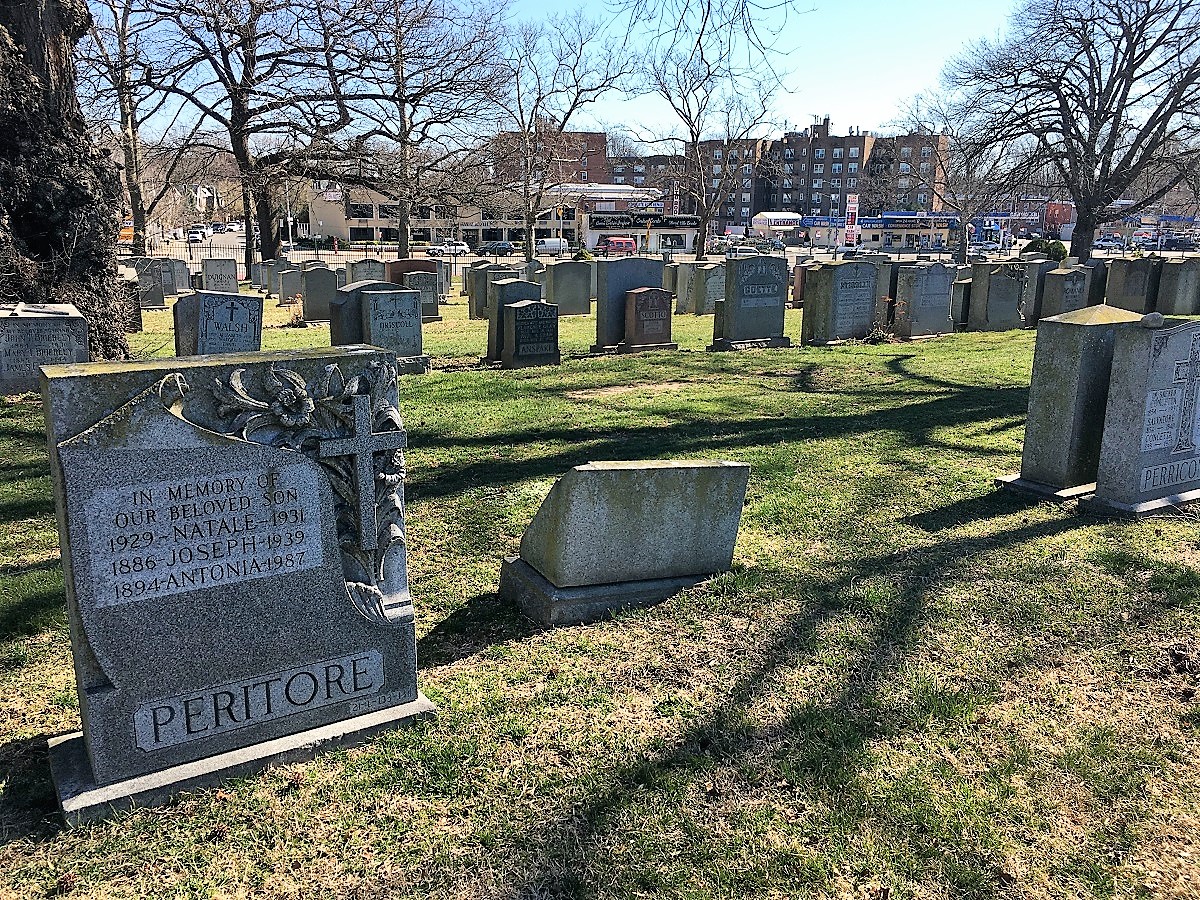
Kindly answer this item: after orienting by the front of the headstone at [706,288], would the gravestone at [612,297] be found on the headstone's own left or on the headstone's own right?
on the headstone's own right

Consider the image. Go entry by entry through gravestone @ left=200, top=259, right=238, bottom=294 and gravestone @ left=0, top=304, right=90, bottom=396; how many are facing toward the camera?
2

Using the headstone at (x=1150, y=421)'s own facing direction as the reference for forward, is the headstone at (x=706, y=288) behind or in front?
behind

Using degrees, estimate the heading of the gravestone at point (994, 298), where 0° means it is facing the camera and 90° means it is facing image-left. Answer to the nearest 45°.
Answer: approximately 315°

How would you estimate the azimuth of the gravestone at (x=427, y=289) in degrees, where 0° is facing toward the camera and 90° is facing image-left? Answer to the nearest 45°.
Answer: approximately 0°

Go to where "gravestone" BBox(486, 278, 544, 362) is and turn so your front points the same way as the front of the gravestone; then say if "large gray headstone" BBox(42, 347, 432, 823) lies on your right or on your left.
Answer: on your right

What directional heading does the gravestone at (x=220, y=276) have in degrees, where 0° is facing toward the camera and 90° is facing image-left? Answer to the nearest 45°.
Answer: approximately 0°
